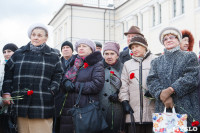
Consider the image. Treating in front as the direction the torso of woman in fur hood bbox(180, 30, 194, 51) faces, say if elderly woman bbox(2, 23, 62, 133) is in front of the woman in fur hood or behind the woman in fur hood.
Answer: in front

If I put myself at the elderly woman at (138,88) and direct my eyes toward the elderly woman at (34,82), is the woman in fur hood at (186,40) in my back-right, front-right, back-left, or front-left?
back-right

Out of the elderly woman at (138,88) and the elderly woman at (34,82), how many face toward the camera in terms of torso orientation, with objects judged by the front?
2

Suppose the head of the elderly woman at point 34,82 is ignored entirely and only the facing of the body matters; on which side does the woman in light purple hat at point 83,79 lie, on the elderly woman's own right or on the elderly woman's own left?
on the elderly woman's own left

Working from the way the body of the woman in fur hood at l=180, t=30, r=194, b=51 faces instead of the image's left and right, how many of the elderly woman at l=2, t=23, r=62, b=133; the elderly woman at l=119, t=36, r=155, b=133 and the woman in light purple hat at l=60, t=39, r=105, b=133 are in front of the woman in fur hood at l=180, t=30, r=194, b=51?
3

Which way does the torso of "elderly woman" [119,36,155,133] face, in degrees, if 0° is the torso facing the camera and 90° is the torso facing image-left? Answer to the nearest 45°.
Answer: approximately 0°

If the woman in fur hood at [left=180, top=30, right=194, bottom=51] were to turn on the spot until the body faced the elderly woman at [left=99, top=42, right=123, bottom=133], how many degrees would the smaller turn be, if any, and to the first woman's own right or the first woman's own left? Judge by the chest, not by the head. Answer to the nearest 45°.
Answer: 0° — they already face them

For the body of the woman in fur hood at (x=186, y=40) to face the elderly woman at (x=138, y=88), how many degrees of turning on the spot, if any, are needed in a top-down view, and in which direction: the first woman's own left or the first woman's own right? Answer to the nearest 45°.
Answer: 0° — they already face them
